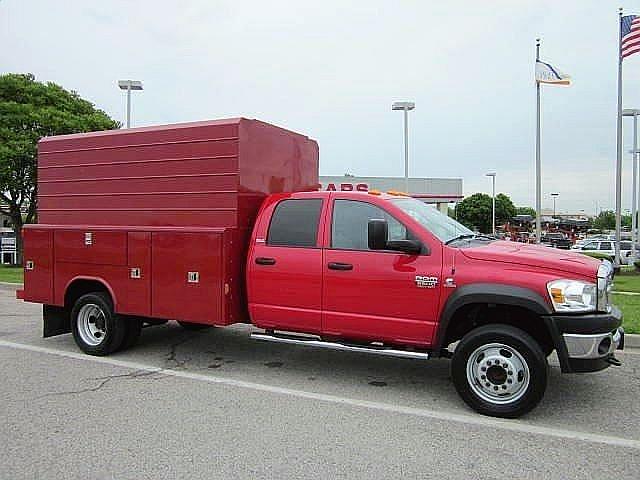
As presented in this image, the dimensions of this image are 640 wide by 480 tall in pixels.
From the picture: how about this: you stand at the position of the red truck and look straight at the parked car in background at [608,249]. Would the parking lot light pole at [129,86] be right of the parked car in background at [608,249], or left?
left

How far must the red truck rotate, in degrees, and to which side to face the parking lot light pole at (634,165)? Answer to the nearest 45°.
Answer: approximately 90° to its left

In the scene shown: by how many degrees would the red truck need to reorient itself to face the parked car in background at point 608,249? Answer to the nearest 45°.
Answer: approximately 90° to its left

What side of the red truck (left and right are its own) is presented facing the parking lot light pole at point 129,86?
back

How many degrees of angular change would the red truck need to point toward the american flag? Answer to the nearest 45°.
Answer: approximately 90° to its left
